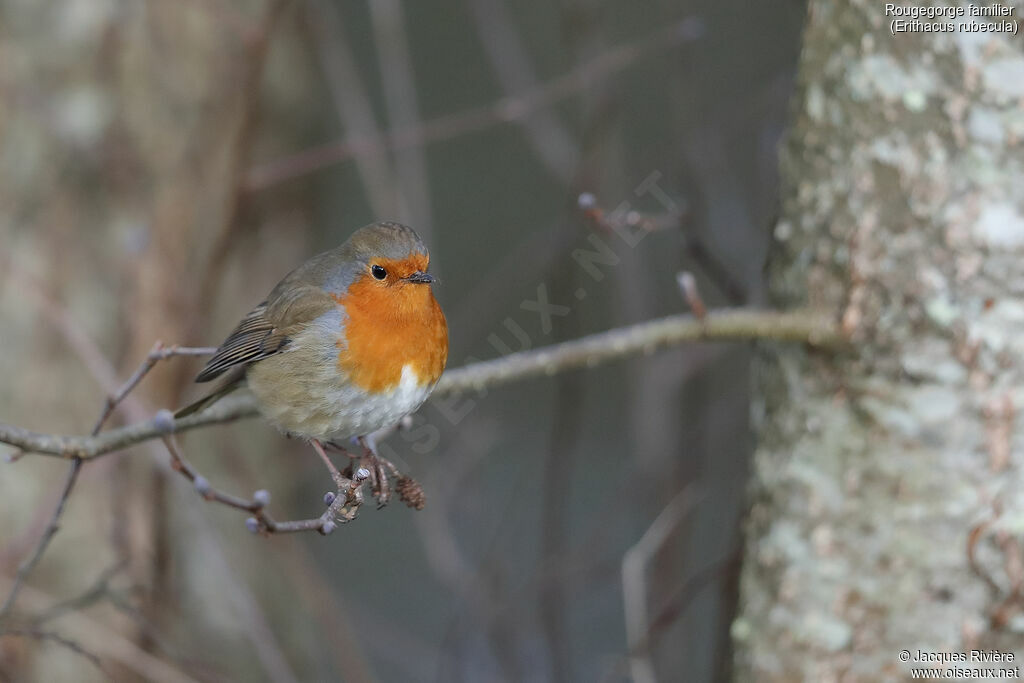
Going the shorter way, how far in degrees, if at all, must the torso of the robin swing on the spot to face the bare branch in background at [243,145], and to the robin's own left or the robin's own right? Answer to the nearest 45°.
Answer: approximately 135° to the robin's own left

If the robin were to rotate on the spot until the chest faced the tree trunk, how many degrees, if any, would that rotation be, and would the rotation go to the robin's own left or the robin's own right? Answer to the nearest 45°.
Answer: approximately 45° to the robin's own left

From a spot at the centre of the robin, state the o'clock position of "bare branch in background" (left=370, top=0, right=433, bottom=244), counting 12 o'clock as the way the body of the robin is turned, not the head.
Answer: The bare branch in background is roughly at 8 o'clock from the robin.

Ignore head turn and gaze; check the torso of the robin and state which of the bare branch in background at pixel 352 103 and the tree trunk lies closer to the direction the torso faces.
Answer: the tree trunk

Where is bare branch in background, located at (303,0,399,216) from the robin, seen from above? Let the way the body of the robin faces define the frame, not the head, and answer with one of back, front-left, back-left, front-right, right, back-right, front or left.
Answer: back-left

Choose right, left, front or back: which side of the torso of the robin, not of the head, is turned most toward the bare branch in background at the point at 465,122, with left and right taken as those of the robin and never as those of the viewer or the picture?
left
